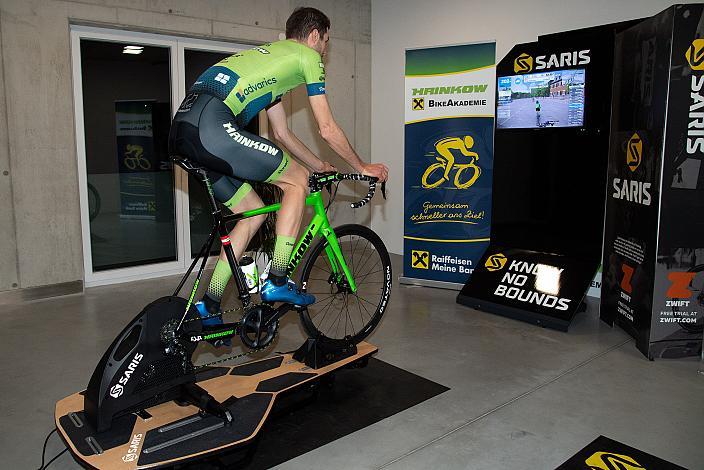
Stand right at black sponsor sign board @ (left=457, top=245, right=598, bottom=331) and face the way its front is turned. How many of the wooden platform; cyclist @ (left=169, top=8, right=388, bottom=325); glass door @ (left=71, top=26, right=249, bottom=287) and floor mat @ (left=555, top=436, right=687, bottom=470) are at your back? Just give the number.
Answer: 0

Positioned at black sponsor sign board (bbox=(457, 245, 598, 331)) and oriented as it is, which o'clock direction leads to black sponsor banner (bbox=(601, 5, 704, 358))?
black sponsor banner (bbox=(601, 5, 704, 358)) is roughly at 9 o'clock from black sponsor sign board (bbox=(457, 245, 598, 331)).

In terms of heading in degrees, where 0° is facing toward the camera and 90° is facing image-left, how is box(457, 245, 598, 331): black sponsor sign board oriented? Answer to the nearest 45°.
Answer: approximately 45°

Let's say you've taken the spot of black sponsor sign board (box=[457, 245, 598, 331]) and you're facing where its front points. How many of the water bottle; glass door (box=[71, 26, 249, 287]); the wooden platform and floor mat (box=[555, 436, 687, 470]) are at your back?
0

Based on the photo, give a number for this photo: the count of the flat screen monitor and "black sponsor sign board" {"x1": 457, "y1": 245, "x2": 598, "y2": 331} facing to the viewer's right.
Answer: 0

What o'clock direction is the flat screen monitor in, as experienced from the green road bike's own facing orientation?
The flat screen monitor is roughly at 12 o'clock from the green road bike.

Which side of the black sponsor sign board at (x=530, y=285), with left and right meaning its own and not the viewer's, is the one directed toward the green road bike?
front

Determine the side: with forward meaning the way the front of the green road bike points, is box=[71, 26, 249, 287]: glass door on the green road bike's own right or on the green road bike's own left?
on the green road bike's own left

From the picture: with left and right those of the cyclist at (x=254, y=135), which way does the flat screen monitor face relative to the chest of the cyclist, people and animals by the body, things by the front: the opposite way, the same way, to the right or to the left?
the opposite way

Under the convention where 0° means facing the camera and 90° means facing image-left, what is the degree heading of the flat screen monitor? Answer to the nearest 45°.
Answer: approximately 45°

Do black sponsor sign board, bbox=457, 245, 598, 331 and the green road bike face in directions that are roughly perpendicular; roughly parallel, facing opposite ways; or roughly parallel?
roughly parallel, facing opposite ways

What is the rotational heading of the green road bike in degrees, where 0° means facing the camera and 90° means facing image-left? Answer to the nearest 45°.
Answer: approximately 225°

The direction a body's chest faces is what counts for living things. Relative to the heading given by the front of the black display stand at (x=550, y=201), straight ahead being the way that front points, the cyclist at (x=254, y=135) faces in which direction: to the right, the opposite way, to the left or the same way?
the opposite way

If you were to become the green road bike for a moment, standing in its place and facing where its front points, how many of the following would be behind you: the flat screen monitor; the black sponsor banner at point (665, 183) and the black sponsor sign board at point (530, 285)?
0

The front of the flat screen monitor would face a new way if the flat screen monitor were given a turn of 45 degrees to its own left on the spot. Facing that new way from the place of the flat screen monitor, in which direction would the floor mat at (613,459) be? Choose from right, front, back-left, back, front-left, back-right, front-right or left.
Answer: front

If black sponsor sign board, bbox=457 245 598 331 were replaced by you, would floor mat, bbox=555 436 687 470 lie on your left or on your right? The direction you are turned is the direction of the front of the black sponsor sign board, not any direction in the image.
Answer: on your left

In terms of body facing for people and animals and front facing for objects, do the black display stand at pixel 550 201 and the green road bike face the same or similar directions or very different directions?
very different directions

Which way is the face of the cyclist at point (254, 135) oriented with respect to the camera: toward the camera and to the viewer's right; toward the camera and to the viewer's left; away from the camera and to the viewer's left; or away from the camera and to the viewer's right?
away from the camera and to the viewer's right

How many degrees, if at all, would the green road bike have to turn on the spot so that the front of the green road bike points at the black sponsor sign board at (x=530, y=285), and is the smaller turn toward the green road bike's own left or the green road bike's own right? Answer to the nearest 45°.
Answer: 0° — it already faces it
